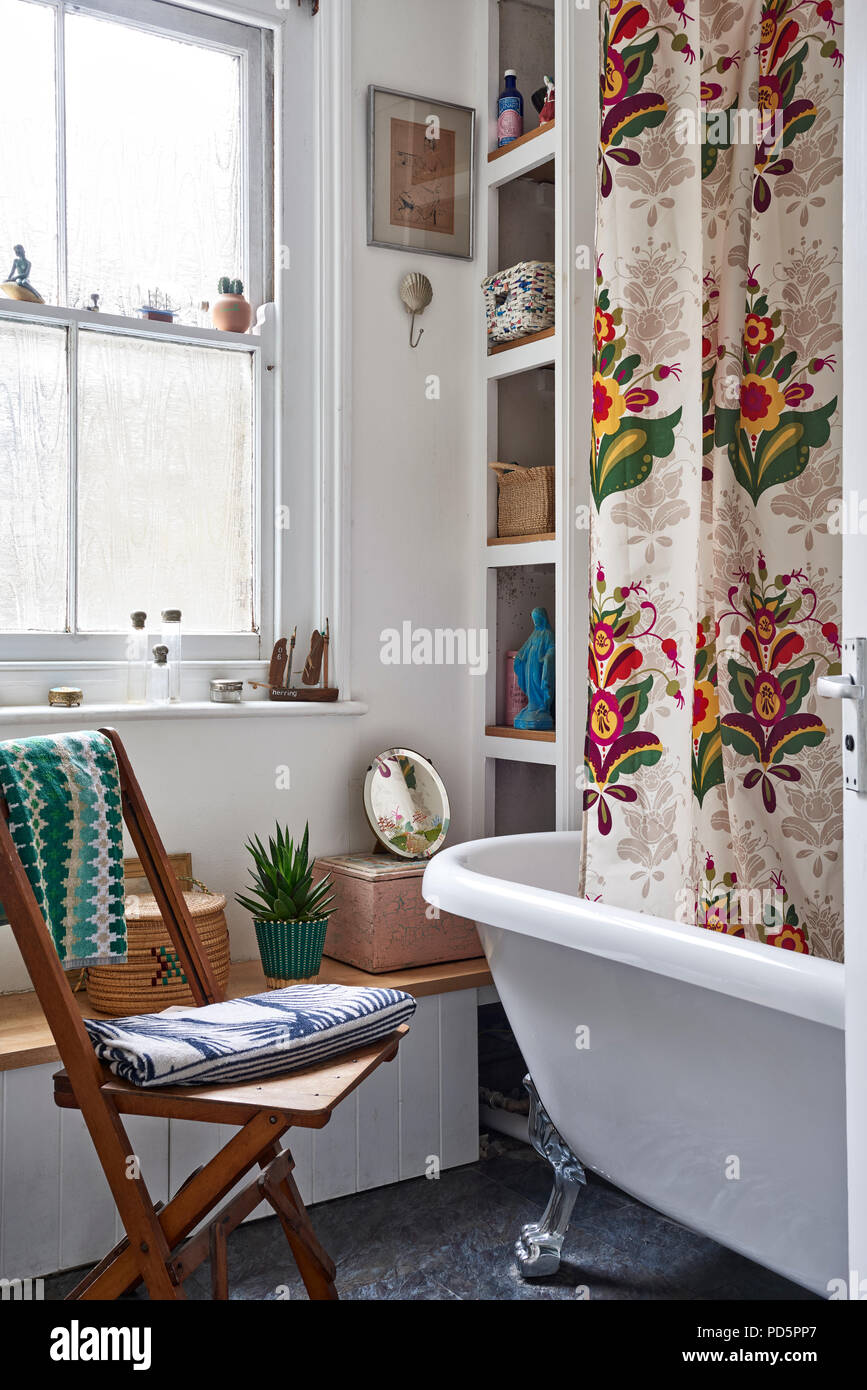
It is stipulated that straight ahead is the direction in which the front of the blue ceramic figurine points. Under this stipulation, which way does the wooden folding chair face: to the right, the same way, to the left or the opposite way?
to the left

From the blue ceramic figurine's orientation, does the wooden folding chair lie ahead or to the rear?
ahead

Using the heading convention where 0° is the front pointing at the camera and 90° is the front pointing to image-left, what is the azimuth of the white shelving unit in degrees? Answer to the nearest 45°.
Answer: approximately 45°

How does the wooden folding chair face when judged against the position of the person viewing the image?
facing the viewer and to the right of the viewer

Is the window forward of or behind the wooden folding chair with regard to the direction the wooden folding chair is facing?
behind

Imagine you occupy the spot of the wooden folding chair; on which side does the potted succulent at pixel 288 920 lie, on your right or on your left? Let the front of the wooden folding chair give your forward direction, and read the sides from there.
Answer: on your left

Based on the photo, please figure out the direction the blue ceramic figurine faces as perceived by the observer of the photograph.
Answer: facing the viewer and to the left of the viewer

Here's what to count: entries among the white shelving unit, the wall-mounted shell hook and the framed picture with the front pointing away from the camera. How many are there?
0

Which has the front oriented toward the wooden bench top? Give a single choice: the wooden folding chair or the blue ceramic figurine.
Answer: the blue ceramic figurine

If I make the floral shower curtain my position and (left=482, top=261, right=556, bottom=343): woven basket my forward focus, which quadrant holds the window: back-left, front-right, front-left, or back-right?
front-left
